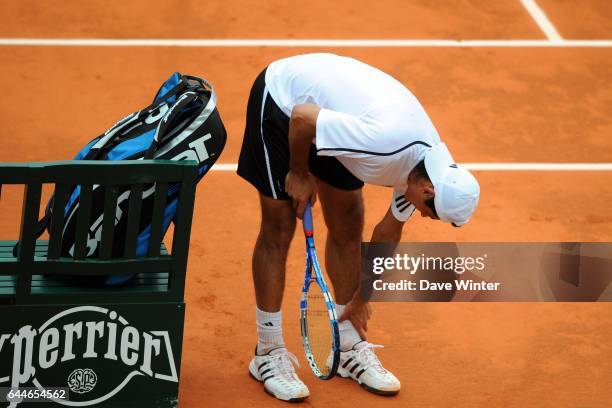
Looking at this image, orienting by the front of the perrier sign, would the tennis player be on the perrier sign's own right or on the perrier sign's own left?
on the perrier sign's own left

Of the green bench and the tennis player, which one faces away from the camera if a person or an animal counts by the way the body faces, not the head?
the green bench

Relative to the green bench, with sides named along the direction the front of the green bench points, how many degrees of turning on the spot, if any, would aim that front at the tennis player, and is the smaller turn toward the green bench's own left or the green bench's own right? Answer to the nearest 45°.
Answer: approximately 90° to the green bench's own right

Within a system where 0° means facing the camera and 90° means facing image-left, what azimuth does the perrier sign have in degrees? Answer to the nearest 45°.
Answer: approximately 0°

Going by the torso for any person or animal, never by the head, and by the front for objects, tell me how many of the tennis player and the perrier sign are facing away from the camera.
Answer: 0

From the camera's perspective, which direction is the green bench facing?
away from the camera

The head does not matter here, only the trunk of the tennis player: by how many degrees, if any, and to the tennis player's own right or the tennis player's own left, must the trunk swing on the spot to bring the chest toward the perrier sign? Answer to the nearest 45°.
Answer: approximately 135° to the tennis player's own right
